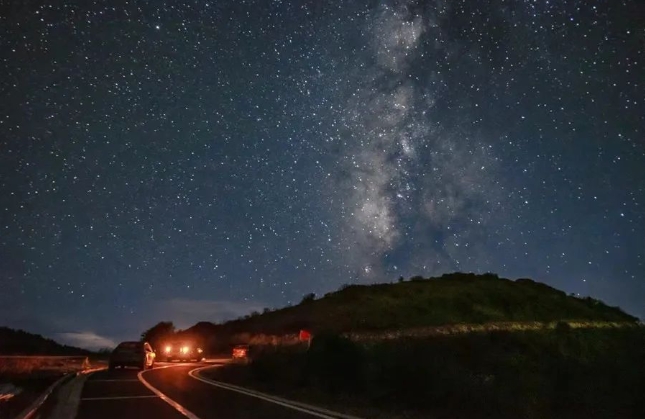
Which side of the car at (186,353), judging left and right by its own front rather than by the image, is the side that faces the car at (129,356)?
right
